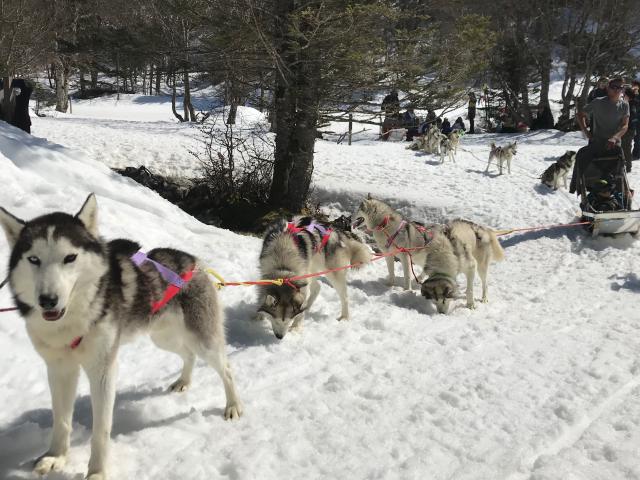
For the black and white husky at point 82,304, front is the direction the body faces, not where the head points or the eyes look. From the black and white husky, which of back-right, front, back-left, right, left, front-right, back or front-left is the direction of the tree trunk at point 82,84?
back-right

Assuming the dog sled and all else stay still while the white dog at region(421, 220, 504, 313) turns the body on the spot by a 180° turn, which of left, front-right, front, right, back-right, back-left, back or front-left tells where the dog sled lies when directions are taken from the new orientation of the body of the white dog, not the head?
front

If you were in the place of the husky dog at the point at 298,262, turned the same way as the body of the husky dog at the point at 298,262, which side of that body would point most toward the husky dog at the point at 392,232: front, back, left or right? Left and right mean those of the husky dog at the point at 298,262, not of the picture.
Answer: back

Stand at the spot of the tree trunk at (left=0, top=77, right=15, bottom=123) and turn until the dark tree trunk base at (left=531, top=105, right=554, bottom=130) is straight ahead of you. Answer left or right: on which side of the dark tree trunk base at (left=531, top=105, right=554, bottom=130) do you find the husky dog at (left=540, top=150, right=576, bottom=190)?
right

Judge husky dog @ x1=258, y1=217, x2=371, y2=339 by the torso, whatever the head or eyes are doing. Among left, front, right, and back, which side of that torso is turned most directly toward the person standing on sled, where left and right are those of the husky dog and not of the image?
back

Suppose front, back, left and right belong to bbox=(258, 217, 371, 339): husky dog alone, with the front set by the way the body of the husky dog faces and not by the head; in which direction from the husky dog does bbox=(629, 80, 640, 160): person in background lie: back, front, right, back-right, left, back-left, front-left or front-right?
back

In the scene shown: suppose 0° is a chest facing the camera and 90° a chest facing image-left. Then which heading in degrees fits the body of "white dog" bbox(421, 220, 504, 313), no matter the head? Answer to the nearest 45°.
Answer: approximately 45°

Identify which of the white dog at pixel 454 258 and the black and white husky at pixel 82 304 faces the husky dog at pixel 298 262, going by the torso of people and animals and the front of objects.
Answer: the white dog

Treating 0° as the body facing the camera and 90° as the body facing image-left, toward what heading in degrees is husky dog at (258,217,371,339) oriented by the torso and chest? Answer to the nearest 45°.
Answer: approximately 45°

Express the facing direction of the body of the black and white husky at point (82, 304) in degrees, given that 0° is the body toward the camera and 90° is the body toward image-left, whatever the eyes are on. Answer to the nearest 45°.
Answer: approximately 45°

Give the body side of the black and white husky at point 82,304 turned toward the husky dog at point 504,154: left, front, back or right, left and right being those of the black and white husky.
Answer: back

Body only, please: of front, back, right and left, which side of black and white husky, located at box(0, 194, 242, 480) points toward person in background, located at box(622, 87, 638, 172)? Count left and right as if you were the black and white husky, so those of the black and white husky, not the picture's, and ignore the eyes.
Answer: back

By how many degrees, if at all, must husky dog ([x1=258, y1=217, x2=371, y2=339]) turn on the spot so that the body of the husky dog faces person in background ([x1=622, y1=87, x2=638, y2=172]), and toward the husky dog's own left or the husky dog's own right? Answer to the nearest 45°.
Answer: approximately 180°
